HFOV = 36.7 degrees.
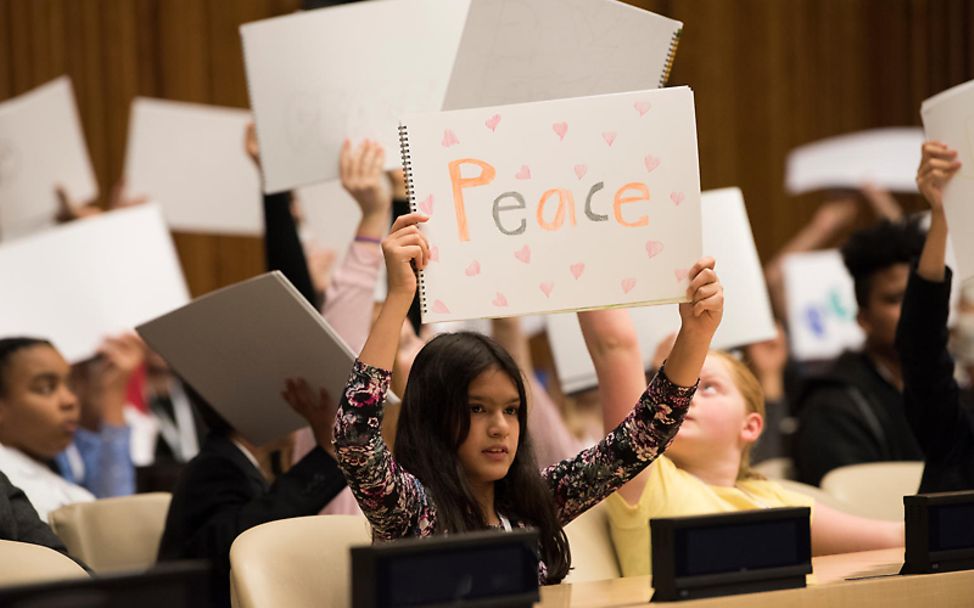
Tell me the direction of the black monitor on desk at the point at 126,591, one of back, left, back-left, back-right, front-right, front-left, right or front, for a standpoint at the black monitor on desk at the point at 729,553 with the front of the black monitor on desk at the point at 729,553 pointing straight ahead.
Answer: right

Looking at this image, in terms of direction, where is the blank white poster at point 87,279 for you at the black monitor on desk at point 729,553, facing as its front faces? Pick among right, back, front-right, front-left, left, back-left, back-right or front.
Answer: back

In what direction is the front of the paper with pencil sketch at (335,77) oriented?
toward the camera

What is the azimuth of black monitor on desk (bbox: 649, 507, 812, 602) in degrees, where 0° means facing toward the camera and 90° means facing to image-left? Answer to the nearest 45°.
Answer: approximately 315°

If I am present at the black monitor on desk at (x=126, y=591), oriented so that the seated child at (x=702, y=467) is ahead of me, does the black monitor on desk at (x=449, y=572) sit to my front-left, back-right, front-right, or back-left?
front-right

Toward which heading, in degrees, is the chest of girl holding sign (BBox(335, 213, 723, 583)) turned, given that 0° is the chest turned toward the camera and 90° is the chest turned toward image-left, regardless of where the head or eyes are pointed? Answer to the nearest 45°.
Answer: approximately 315°

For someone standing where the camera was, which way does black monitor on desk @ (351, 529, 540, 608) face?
facing the viewer and to the right of the viewer

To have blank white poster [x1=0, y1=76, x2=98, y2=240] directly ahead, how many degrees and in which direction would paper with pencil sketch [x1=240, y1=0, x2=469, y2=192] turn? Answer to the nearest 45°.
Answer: approximately 135° to its right

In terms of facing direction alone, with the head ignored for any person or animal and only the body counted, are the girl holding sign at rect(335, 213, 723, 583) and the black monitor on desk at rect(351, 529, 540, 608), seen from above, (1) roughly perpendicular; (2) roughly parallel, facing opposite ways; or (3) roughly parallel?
roughly parallel
